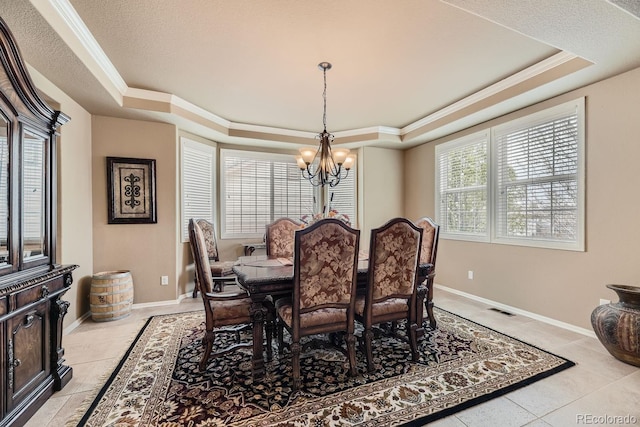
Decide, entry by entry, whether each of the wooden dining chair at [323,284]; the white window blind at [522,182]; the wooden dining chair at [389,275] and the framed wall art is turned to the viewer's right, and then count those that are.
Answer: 0

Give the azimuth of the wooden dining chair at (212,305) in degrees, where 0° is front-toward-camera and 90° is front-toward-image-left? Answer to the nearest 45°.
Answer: approximately 270°

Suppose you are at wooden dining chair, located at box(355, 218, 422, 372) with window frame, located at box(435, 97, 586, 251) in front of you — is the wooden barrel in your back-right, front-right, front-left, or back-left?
back-left

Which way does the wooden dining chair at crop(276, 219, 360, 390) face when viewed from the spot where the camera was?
facing away from the viewer and to the left of the viewer

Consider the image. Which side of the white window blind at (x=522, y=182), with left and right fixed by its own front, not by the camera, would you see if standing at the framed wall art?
front

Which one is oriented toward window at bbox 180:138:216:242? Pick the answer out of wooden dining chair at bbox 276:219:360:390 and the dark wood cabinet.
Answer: the wooden dining chair

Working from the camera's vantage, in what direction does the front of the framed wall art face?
facing the viewer

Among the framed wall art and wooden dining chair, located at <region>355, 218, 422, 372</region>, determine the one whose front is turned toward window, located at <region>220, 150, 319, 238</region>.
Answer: the wooden dining chair

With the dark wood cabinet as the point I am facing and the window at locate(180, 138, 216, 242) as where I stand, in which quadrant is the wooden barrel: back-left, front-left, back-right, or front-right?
front-right

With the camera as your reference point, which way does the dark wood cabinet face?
facing the viewer and to the right of the viewer

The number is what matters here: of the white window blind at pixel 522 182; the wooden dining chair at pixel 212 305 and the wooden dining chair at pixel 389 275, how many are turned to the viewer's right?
1

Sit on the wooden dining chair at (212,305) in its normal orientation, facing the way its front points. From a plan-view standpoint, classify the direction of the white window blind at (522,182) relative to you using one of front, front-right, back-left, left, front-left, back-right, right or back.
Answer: front

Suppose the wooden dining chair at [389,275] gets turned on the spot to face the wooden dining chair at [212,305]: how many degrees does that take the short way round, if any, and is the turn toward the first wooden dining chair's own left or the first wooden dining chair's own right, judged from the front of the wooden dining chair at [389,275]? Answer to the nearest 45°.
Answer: approximately 45° to the first wooden dining chair's own left

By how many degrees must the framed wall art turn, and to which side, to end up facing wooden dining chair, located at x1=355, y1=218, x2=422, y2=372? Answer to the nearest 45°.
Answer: approximately 45° to its left

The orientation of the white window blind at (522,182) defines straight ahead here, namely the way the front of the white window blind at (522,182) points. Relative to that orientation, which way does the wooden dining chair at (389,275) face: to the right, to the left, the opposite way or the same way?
to the right

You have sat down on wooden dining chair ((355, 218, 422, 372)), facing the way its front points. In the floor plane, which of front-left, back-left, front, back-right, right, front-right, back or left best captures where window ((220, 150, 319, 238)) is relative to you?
front

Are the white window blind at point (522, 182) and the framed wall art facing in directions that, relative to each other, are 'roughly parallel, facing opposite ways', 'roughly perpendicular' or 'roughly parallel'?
roughly perpendicular

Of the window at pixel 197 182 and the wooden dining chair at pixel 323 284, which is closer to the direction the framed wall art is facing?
the wooden dining chair

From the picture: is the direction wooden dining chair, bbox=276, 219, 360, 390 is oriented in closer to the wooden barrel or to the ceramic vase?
the wooden barrel

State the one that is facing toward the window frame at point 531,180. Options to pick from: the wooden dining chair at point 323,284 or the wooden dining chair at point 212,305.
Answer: the wooden dining chair at point 212,305

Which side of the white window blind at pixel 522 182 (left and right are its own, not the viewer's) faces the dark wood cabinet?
front

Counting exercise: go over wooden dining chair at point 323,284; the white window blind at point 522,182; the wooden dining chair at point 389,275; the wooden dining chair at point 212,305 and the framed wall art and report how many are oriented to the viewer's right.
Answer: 1
